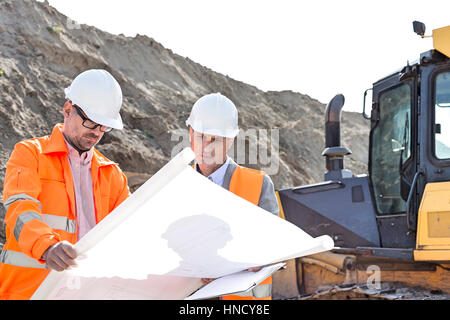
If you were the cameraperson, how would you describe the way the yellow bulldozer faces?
facing to the left of the viewer

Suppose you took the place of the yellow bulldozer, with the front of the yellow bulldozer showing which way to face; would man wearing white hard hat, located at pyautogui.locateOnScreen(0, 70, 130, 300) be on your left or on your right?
on your left

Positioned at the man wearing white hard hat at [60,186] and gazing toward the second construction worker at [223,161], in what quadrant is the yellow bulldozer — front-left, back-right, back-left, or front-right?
front-left

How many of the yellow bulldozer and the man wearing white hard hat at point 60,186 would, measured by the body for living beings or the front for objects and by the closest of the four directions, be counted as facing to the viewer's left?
1

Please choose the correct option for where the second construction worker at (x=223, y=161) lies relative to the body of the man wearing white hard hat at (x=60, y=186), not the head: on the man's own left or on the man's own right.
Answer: on the man's own left

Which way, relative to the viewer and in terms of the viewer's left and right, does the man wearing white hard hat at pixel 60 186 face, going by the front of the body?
facing the viewer and to the right of the viewer

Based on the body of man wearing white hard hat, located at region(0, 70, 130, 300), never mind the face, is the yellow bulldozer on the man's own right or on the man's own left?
on the man's own left

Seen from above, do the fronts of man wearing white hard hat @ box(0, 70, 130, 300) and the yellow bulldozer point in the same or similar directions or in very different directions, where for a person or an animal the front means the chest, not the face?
very different directions

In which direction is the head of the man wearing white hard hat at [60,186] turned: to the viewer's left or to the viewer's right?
to the viewer's right
